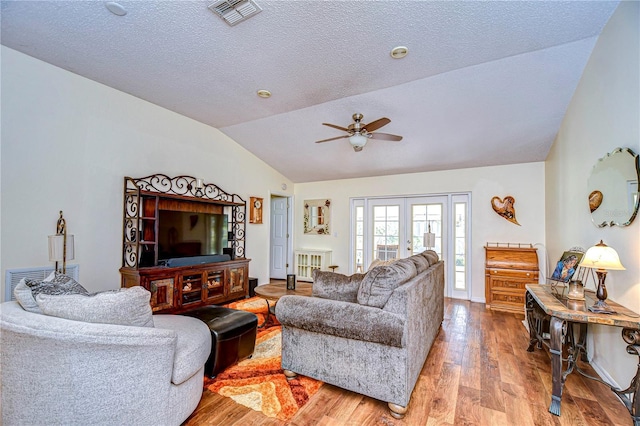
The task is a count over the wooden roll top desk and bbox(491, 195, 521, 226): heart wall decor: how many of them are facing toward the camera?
2

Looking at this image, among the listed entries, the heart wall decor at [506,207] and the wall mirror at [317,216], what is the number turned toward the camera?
2

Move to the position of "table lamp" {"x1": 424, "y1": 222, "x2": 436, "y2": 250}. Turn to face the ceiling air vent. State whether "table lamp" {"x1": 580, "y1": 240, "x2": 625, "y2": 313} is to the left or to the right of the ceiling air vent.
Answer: left

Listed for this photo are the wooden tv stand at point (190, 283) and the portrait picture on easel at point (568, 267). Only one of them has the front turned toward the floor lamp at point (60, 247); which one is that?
the portrait picture on easel

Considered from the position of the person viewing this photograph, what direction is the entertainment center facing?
facing the viewer and to the right of the viewer

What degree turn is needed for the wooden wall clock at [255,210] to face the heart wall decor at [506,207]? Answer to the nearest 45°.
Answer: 0° — it already faces it

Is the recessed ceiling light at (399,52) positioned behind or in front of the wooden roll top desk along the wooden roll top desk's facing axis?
in front

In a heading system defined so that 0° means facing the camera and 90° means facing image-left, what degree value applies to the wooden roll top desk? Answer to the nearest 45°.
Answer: approximately 0°

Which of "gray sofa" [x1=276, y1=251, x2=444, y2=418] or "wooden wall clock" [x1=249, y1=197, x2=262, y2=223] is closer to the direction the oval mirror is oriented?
the gray sofa

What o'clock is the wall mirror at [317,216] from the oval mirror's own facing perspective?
The wall mirror is roughly at 2 o'clock from the oval mirror.

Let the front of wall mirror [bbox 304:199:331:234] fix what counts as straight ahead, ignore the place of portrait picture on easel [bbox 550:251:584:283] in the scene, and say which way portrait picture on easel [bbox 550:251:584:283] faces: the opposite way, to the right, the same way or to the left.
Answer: to the right

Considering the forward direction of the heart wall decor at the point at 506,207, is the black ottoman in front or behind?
in front

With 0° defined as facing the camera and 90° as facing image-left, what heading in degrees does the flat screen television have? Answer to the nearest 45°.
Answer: approximately 315°

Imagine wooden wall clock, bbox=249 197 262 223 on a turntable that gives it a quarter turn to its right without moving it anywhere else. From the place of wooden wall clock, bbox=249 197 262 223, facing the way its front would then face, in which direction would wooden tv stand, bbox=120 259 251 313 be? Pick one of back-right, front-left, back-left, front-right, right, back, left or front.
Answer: front

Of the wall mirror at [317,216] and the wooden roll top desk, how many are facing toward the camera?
2
